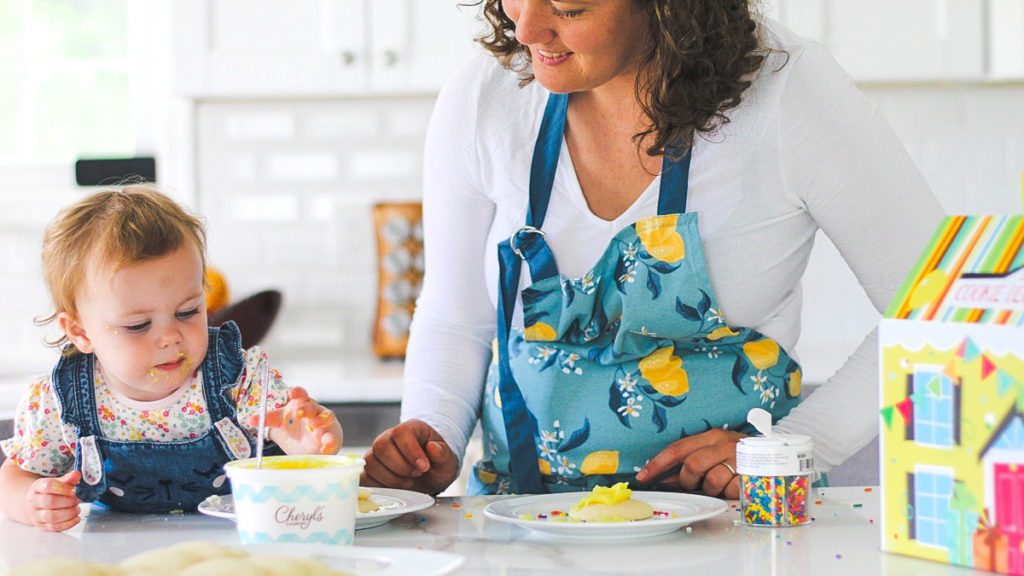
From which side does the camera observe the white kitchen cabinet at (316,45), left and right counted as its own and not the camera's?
front

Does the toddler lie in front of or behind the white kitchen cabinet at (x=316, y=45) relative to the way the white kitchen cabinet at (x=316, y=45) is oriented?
in front

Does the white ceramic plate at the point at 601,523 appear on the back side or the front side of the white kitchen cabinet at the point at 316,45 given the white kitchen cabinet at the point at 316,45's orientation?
on the front side

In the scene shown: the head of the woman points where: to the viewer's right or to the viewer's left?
to the viewer's left

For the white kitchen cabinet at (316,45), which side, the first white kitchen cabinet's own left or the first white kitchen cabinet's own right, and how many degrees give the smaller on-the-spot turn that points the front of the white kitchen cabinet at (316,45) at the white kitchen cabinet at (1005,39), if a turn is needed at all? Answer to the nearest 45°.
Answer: approximately 90° to the first white kitchen cabinet's own left

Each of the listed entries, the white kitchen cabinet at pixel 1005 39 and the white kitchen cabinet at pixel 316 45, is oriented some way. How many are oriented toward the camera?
2

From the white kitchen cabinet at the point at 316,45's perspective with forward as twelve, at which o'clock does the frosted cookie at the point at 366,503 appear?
The frosted cookie is roughly at 12 o'clock from the white kitchen cabinet.

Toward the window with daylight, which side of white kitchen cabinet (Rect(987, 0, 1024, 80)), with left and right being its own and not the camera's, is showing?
right

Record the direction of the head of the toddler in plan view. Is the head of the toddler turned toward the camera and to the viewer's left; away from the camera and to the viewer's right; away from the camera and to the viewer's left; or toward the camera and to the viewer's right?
toward the camera and to the viewer's right

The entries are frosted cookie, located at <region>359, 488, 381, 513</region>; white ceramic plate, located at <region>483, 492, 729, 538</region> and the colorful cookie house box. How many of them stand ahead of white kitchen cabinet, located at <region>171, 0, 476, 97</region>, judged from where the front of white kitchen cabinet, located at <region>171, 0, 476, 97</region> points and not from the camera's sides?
3

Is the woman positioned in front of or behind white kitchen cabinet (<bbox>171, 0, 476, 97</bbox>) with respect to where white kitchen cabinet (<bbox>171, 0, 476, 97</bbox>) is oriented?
in front

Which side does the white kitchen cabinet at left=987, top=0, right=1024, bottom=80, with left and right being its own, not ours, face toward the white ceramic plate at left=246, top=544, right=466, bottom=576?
front

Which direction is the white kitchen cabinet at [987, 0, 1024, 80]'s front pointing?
toward the camera

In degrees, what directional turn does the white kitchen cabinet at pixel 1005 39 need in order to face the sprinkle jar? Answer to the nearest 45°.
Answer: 0° — it already faces it
